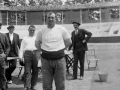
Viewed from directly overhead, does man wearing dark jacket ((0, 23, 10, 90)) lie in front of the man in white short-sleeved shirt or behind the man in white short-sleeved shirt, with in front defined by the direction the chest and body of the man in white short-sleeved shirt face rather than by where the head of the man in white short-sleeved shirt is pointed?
behind

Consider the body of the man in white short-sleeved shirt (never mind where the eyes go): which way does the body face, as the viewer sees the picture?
toward the camera

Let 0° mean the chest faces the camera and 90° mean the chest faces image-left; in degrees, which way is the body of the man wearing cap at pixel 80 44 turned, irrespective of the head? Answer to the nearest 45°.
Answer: approximately 45°

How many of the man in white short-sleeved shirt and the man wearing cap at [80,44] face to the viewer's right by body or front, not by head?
0

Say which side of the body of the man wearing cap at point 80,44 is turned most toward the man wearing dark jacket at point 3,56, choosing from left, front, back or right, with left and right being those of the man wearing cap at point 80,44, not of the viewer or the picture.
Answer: front

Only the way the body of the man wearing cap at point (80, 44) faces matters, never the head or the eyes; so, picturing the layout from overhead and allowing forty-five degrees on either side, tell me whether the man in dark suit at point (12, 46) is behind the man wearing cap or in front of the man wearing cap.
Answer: in front

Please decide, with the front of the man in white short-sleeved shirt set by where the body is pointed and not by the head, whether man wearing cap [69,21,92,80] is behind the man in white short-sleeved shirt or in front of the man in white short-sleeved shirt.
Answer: behind
